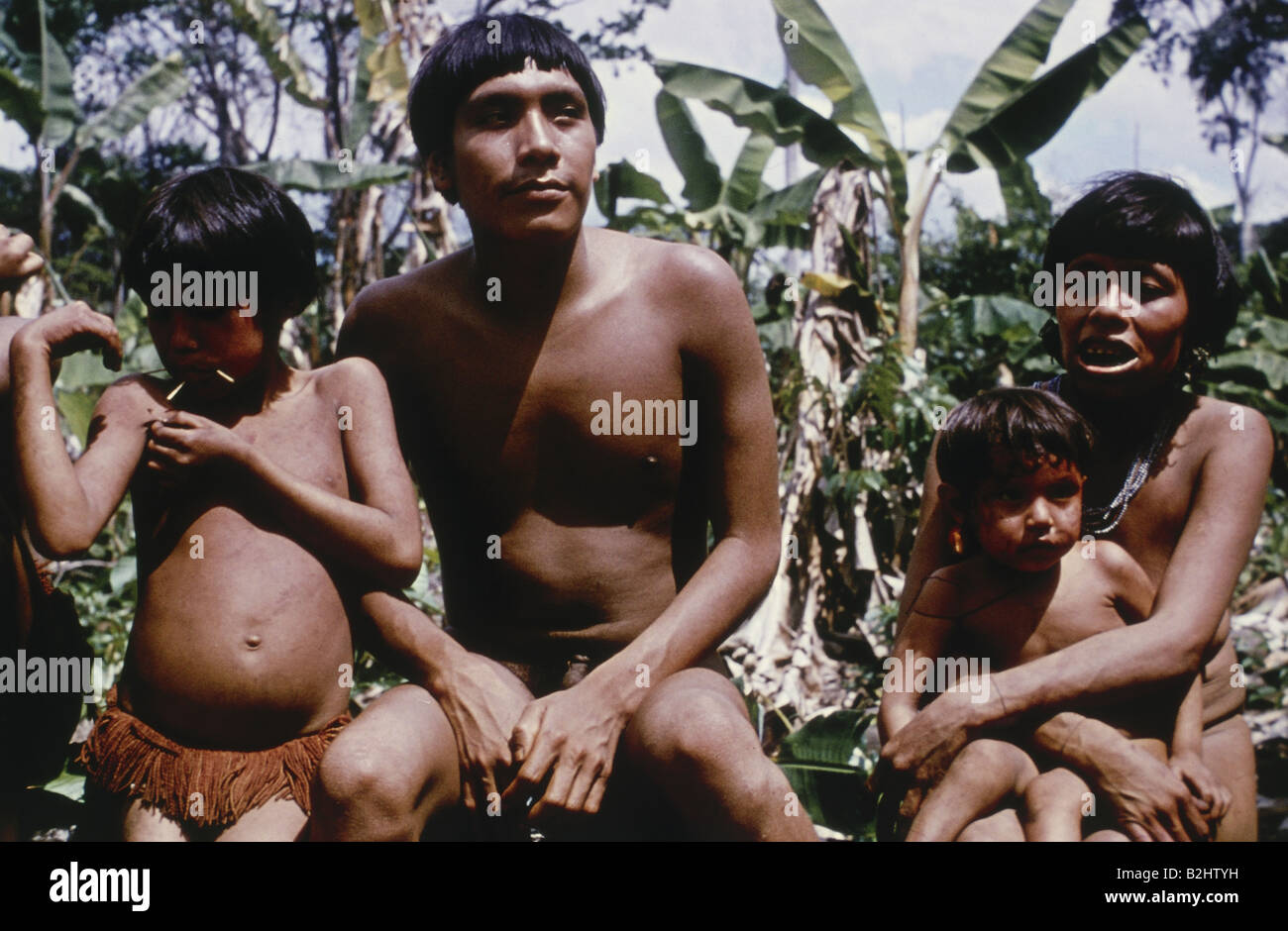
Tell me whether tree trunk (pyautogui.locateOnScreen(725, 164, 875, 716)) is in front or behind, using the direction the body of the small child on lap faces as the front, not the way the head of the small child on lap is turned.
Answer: behind

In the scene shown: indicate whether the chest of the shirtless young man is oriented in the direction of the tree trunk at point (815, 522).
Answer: no

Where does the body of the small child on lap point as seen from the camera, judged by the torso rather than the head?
toward the camera

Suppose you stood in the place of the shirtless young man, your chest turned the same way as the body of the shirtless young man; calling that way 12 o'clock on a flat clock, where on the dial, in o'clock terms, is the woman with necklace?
The woman with necklace is roughly at 9 o'clock from the shirtless young man.

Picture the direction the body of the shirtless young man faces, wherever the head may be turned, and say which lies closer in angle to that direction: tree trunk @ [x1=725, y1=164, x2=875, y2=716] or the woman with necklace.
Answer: the woman with necklace

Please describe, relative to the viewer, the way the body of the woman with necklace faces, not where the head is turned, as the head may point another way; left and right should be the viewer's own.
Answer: facing the viewer and to the left of the viewer

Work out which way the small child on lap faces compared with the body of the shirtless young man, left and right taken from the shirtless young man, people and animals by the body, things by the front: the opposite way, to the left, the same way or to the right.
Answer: the same way

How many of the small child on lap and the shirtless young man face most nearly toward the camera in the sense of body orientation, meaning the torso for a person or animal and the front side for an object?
2

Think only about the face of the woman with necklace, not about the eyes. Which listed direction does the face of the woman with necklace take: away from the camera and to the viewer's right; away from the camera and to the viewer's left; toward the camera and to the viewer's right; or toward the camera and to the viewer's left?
toward the camera and to the viewer's left

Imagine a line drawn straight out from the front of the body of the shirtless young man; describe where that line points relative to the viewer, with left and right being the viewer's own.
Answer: facing the viewer
